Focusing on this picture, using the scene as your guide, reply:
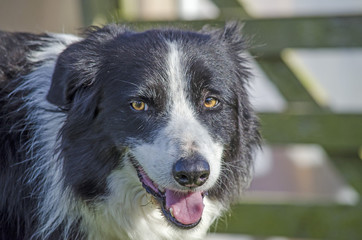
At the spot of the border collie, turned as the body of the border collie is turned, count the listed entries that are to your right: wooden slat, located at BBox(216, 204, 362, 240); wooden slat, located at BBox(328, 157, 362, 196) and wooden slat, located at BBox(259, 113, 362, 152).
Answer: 0

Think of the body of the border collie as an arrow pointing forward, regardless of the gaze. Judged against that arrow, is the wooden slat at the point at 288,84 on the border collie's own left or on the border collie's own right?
on the border collie's own left

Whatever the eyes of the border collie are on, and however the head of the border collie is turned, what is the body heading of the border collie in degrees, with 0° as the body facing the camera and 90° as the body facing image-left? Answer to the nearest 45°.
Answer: approximately 315°
